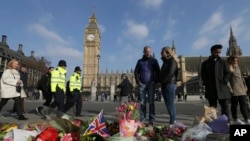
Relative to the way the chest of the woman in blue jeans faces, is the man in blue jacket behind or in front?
in front

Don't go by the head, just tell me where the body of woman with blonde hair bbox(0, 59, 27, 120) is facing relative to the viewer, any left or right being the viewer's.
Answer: facing to the right of the viewer

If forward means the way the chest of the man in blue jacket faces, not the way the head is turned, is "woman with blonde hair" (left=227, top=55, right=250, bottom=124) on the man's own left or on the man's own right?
on the man's own left

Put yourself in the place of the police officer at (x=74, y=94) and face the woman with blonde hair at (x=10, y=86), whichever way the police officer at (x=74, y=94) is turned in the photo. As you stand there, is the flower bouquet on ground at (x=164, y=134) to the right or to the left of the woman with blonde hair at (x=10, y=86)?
left

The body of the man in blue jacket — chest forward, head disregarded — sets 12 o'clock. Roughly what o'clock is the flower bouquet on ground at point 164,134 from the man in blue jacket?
The flower bouquet on ground is roughly at 12 o'clock from the man in blue jacket.

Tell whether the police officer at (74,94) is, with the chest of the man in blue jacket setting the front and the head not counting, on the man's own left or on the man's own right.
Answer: on the man's own right

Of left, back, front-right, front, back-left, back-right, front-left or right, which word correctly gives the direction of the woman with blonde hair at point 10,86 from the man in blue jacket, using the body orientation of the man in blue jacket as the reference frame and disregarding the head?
right

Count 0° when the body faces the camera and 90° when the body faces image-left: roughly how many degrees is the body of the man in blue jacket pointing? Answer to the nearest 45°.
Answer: approximately 0°

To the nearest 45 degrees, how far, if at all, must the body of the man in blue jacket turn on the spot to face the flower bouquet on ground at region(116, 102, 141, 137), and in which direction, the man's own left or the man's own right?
0° — they already face it
